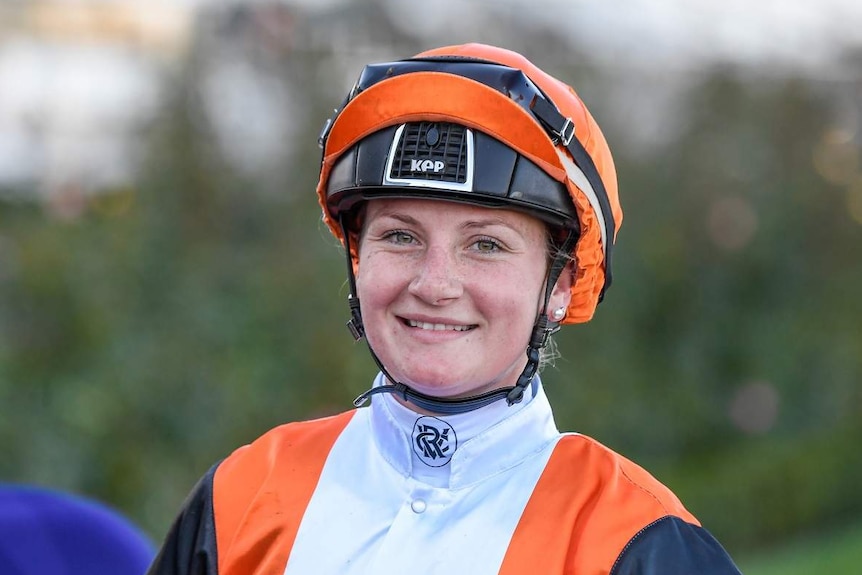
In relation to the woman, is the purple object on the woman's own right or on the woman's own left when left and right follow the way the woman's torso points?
on the woman's own right

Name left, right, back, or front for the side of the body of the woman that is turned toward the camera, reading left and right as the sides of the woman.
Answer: front
